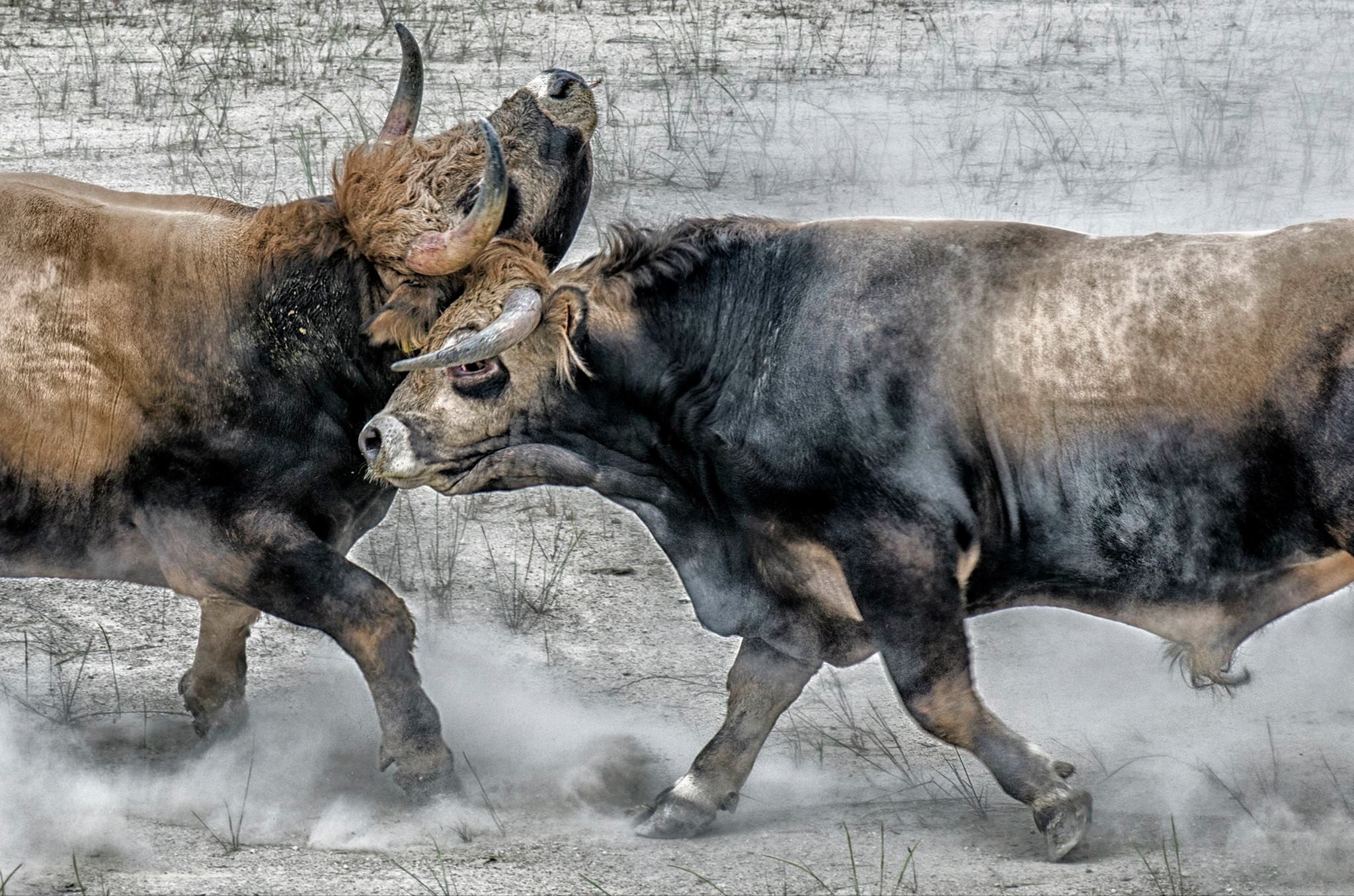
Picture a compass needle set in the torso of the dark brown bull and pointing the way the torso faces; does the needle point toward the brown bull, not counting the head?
yes

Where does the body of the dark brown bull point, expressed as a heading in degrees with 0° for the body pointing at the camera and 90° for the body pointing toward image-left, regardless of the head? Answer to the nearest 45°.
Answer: approximately 90°

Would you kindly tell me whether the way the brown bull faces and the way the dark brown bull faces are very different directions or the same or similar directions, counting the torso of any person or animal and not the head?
very different directions

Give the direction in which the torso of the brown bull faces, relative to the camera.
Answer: to the viewer's right

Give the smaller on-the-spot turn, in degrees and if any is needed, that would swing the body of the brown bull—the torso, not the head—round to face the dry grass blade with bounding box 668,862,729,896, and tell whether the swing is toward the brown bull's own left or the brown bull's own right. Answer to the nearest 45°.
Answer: approximately 45° to the brown bull's own right

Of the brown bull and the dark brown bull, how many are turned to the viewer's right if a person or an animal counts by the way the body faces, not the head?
1
